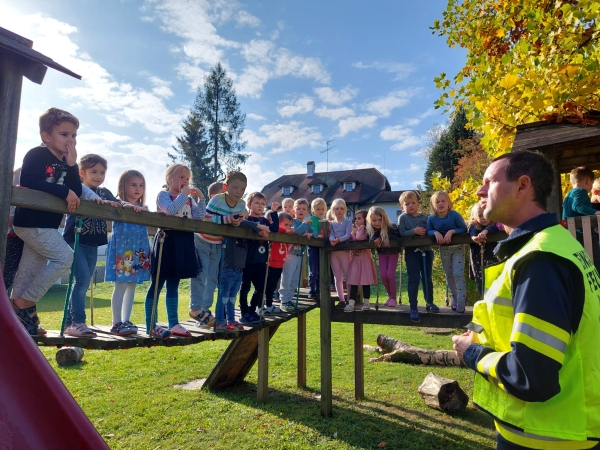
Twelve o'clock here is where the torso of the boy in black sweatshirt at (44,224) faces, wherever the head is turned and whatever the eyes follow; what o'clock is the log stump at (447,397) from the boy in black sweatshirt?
The log stump is roughly at 10 o'clock from the boy in black sweatshirt.

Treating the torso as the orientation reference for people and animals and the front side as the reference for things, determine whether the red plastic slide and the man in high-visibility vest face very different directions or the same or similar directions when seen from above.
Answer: very different directions

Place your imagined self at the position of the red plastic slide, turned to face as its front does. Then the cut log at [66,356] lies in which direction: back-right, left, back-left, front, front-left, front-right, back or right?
back-left

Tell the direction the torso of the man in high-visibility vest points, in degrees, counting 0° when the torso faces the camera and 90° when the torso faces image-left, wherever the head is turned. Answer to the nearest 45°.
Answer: approximately 90°

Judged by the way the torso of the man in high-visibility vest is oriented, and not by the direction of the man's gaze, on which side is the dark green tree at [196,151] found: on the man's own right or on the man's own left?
on the man's own right

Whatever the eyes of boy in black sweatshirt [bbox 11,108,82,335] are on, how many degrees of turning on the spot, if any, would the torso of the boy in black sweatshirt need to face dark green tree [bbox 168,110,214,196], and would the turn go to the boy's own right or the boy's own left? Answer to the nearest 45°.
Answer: approximately 135° to the boy's own left

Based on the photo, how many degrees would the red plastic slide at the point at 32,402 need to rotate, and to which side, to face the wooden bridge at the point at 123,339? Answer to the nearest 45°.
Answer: approximately 135° to its left

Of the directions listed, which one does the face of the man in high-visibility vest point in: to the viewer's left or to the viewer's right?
to the viewer's left

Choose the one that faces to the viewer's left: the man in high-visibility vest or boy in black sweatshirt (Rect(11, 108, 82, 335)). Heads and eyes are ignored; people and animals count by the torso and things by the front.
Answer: the man in high-visibility vest
